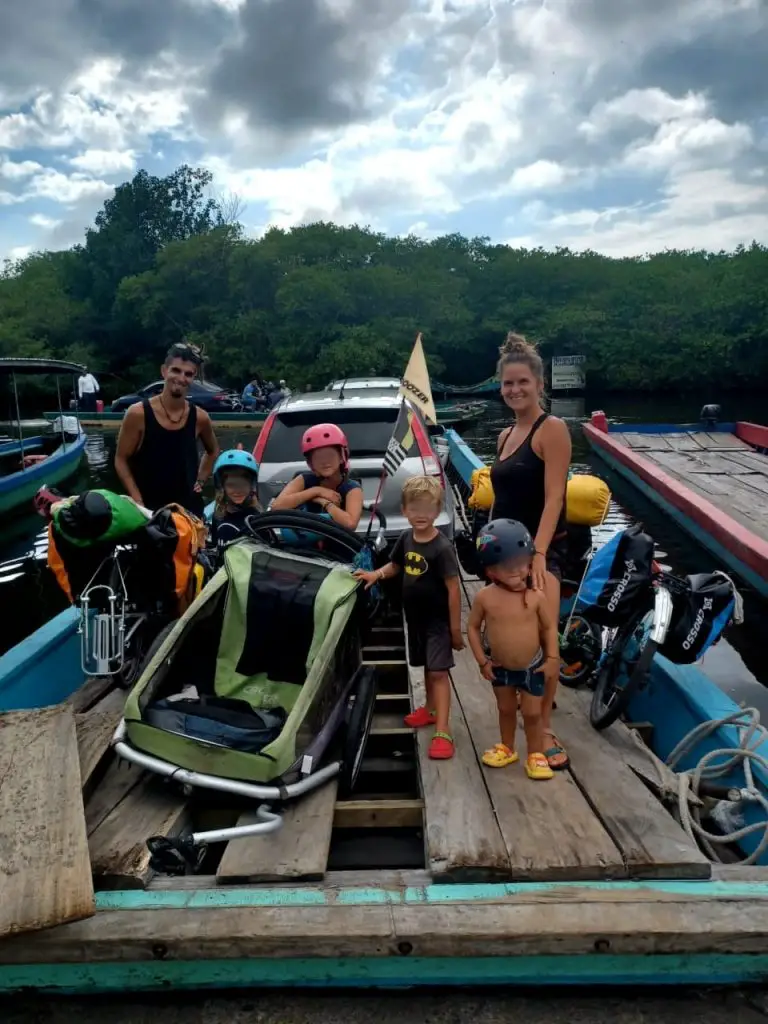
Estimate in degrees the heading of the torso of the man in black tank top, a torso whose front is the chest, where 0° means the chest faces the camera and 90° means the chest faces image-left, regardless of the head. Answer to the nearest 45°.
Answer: approximately 0°

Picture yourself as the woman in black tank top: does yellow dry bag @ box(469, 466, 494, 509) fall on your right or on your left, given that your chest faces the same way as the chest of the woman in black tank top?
on your right

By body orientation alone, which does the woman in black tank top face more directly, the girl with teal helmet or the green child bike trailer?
the green child bike trailer

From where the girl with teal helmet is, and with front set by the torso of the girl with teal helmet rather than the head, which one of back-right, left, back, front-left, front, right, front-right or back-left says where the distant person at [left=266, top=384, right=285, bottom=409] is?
back

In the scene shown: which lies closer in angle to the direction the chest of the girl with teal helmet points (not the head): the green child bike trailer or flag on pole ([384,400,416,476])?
the green child bike trailer

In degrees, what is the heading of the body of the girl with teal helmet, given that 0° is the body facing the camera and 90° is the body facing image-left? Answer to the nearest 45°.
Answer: approximately 0°

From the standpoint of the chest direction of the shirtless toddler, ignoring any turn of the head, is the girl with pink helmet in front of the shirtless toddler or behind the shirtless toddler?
behind

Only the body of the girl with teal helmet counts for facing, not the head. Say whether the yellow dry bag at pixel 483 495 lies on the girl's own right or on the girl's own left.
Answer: on the girl's own left

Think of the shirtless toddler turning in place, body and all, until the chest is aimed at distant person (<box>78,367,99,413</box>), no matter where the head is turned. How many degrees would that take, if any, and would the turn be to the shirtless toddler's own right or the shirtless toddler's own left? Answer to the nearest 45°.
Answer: approximately 135° to the shirtless toddler's own right
